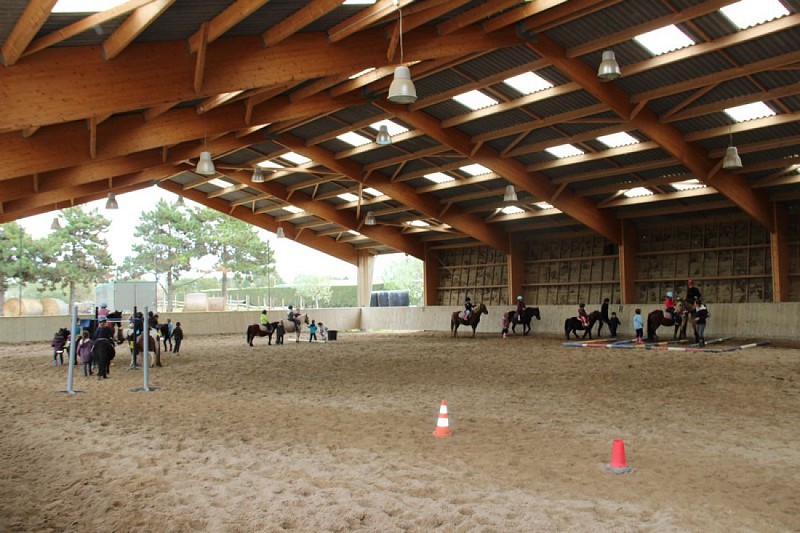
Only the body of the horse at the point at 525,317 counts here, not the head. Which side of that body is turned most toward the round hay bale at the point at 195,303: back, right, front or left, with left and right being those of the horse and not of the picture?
back

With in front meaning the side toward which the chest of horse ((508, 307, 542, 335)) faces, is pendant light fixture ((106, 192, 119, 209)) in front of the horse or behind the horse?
behind

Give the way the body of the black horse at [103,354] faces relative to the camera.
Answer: away from the camera

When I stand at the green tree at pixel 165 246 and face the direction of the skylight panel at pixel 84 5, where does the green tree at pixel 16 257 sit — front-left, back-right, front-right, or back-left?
front-right

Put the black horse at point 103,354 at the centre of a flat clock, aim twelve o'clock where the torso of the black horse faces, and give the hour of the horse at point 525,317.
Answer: The horse is roughly at 2 o'clock from the black horse.

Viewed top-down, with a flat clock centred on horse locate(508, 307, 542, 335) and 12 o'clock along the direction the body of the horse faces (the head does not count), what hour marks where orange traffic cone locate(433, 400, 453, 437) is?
The orange traffic cone is roughly at 3 o'clock from the horse.

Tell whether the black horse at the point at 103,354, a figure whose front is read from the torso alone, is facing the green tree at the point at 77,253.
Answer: yes

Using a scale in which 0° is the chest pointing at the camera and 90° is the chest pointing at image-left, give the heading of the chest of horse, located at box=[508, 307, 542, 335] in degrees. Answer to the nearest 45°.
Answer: approximately 270°
